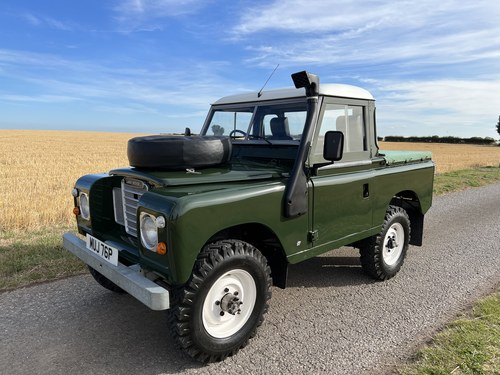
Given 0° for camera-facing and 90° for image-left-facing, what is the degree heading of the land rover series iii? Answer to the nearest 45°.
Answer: approximately 45°
